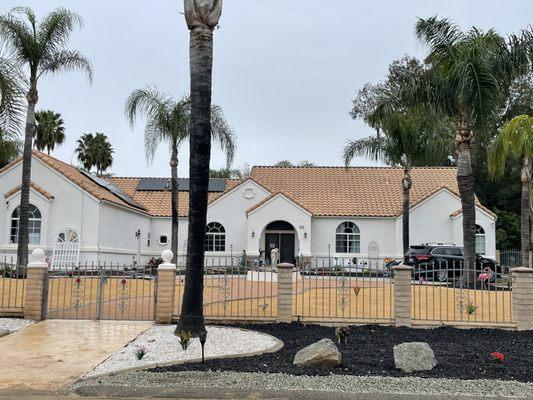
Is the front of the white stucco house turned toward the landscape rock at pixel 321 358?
yes

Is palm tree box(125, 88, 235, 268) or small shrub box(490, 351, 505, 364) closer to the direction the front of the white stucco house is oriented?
the small shrub

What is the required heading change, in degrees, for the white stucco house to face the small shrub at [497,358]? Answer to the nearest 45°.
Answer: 0° — it already faces it

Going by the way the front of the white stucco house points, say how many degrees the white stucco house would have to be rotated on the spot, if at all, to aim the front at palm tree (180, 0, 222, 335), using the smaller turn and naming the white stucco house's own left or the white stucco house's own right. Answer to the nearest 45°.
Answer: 0° — it already faces it

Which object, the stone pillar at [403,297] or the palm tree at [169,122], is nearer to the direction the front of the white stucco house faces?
the stone pillar

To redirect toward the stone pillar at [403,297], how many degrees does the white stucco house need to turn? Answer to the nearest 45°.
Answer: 0° — it already faces it

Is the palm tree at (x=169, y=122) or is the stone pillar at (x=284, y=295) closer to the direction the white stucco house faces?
the stone pillar

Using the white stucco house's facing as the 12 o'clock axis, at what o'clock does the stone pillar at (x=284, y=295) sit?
The stone pillar is roughly at 12 o'clock from the white stucco house.

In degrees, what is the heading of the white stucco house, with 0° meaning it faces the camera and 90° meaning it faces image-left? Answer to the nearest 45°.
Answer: approximately 0°
